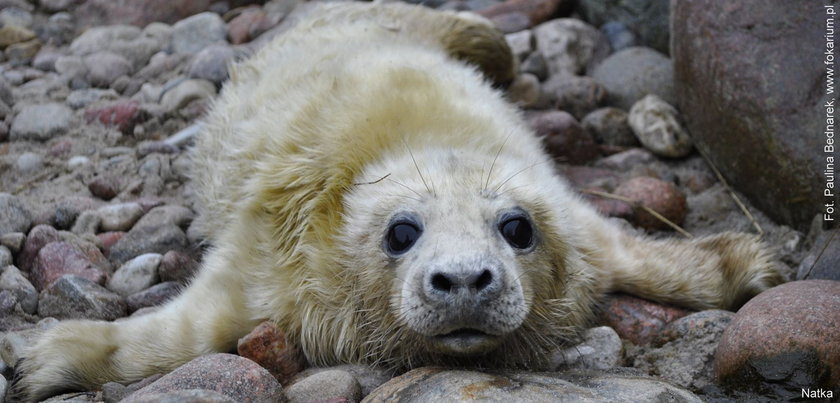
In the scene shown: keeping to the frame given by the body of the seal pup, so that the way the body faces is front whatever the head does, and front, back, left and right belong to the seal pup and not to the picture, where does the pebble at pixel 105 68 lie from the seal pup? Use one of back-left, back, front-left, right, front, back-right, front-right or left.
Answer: back-right

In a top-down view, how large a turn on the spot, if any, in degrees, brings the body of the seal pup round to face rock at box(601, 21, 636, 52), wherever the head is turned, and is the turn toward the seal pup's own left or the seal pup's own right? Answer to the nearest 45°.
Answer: approximately 135° to the seal pup's own left

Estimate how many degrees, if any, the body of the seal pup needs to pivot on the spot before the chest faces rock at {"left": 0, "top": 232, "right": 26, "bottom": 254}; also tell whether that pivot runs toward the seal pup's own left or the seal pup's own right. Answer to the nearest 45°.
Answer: approximately 90° to the seal pup's own right

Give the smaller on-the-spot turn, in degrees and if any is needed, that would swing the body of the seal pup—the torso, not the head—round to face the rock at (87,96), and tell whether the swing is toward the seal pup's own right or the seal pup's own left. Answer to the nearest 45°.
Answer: approximately 135° to the seal pup's own right

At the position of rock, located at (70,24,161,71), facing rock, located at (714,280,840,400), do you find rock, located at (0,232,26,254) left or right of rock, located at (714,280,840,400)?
right

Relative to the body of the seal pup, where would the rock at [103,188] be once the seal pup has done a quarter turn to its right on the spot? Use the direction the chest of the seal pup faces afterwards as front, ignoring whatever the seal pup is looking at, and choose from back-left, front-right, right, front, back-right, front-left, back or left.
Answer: front-right

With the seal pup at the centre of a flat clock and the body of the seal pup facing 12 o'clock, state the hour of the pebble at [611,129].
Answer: The pebble is roughly at 7 o'clock from the seal pup.

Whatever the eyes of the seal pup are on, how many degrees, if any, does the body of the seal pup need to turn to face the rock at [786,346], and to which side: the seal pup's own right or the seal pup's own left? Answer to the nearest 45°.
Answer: approximately 45° to the seal pup's own left

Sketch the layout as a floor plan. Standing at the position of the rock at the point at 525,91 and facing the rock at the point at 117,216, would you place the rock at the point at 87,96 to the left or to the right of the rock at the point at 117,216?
right

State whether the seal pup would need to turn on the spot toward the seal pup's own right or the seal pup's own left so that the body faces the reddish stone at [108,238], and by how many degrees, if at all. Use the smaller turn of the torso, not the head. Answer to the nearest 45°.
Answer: approximately 135° to the seal pup's own right

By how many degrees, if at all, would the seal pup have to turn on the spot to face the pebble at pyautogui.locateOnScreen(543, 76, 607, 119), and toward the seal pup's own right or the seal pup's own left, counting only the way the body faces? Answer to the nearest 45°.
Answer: approximately 135° to the seal pup's own left

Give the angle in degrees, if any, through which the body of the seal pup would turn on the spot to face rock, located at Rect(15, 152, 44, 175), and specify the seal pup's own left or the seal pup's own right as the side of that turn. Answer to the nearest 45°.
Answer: approximately 135° to the seal pup's own right

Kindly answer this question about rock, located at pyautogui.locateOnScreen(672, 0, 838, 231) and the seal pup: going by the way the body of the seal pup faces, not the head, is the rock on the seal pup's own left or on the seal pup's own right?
on the seal pup's own left

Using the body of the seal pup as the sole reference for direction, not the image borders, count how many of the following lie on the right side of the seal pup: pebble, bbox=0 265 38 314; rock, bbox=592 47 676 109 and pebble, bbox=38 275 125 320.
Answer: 2

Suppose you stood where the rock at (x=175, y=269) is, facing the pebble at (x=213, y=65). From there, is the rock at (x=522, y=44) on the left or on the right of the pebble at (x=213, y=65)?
right

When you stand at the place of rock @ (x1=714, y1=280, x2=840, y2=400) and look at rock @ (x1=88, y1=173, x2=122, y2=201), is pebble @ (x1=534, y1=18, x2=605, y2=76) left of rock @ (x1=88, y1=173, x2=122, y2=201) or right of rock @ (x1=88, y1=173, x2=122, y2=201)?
right

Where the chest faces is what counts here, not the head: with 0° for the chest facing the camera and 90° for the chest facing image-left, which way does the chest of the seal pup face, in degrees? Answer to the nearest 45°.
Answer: approximately 0°

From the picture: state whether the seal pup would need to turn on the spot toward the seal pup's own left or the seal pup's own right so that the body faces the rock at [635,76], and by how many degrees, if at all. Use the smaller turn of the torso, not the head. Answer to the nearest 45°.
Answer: approximately 135° to the seal pup's own left

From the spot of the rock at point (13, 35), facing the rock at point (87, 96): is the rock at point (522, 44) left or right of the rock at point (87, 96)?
left

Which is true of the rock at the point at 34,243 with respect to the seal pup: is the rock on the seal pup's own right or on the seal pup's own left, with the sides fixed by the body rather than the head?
on the seal pup's own right
